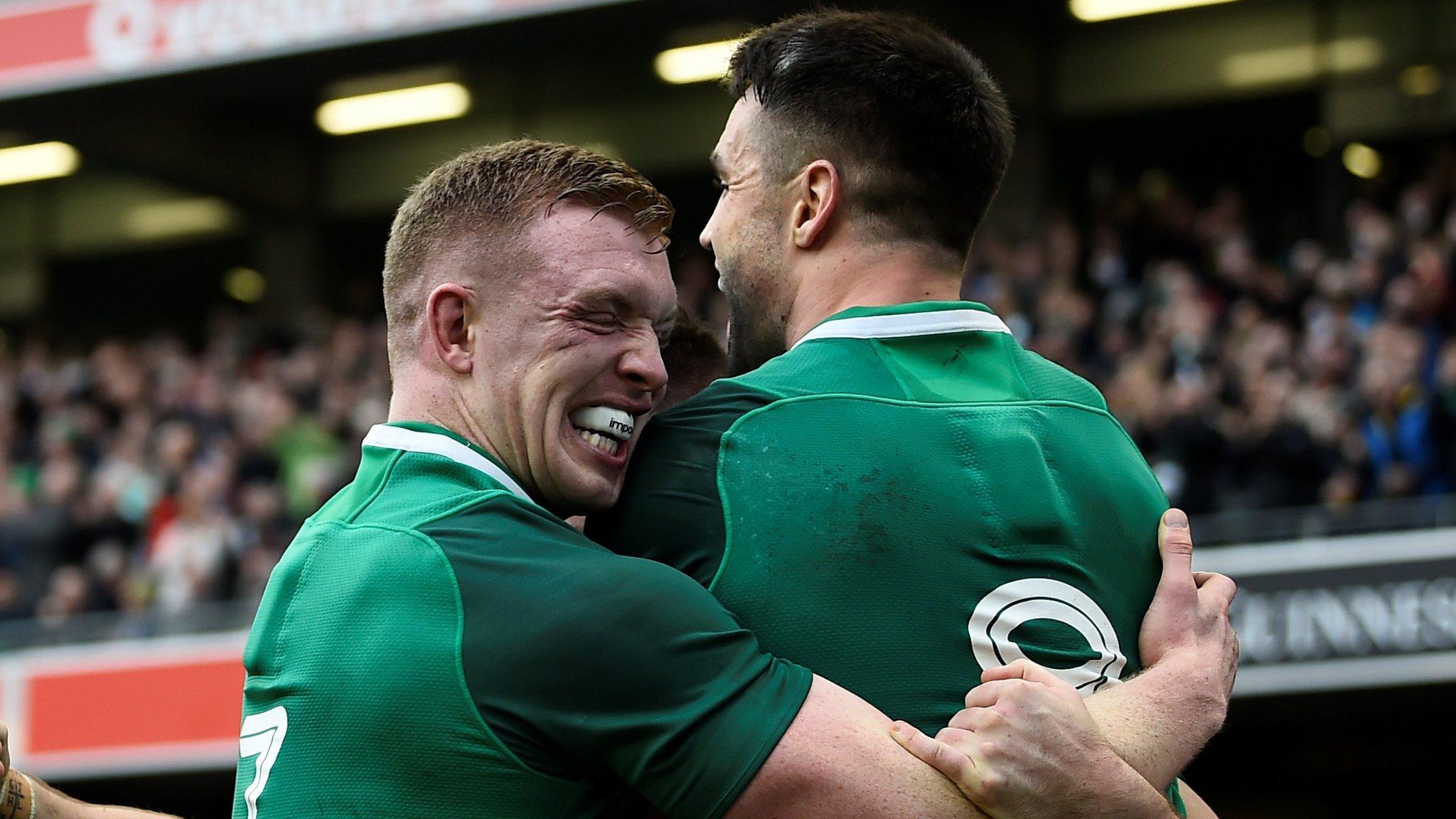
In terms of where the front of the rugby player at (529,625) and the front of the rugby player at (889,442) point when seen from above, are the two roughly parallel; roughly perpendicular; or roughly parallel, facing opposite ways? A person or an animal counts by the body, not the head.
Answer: roughly perpendicular

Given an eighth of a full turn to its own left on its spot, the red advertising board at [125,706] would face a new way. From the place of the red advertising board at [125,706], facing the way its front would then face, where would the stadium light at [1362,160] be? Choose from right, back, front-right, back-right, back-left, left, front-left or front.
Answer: front-left

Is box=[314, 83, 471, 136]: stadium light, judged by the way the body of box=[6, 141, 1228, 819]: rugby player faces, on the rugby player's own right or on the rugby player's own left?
on the rugby player's own left

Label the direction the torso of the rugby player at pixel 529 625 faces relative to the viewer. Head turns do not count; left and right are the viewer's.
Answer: facing away from the viewer and to the right of the viewer

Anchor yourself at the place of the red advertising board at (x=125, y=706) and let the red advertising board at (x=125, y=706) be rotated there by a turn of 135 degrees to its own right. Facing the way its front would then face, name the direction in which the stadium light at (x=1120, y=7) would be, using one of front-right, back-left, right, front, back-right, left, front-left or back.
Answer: back-right

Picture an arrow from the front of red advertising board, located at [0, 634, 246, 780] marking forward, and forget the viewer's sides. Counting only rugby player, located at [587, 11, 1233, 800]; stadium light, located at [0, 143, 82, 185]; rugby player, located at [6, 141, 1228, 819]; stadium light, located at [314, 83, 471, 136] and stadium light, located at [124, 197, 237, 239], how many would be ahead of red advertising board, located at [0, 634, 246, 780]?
2

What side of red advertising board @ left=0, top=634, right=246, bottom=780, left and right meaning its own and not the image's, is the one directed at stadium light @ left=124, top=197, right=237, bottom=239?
back

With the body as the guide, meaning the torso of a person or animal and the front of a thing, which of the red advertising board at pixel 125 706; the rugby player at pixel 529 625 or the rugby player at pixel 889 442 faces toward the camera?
the red advertising board

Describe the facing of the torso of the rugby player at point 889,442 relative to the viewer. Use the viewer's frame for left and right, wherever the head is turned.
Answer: facing away from the viewer and to the left of the viewer

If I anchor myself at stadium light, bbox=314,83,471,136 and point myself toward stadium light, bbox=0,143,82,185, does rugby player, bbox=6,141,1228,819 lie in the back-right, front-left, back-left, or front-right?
back-left

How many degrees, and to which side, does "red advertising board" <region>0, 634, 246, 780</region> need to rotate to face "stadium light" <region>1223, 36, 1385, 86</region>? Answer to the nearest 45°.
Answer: approximately 90° to its left

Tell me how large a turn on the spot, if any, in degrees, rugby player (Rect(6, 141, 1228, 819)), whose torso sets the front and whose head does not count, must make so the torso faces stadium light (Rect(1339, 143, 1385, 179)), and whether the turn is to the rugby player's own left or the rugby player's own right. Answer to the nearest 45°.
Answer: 0° — they already face it

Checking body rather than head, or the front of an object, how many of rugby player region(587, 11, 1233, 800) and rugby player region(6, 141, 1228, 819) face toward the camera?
0

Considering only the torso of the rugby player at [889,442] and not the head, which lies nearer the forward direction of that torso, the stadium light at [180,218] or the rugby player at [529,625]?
the stadium light

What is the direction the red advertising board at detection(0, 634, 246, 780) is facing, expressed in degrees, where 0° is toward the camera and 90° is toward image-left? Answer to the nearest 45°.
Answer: approximately 0°

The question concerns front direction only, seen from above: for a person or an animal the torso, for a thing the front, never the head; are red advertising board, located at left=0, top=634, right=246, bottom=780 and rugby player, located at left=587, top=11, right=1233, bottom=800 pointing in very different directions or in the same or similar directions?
very different directions
